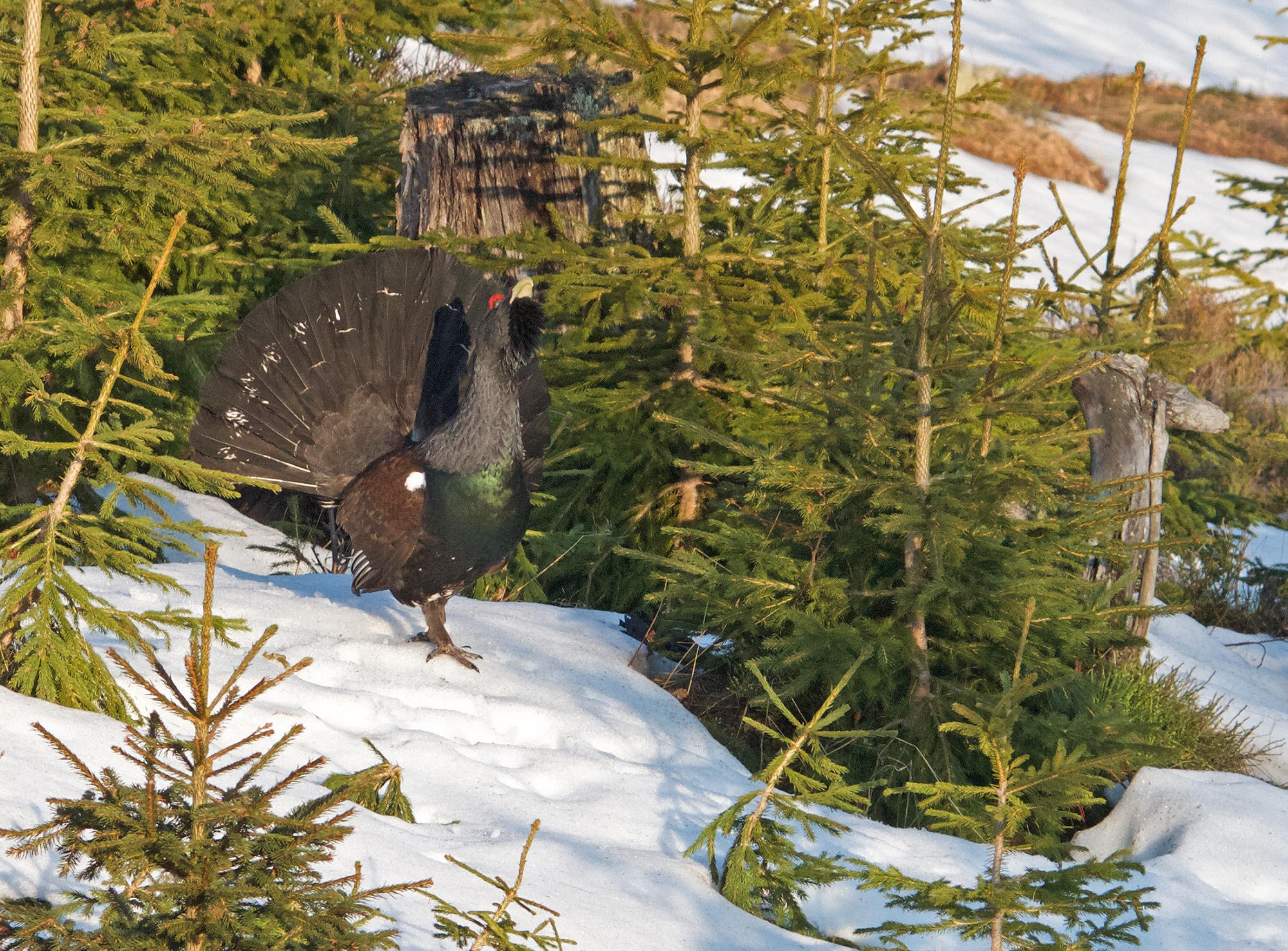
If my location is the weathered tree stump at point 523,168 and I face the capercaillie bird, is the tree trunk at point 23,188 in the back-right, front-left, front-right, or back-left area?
front-right

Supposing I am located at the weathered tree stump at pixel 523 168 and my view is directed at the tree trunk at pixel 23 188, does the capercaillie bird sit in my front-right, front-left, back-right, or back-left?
front-left

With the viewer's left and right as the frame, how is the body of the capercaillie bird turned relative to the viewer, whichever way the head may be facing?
facing the viewer and to the right of the viewer

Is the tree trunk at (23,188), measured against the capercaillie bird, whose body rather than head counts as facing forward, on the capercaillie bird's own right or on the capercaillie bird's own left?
on the capercaillie bird's own right

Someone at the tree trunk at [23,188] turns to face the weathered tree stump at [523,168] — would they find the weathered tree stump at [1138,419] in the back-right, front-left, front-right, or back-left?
front-right

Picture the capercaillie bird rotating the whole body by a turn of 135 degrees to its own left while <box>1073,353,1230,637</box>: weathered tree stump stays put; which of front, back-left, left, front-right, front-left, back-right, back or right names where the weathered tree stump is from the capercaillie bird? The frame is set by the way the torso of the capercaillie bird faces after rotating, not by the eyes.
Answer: right

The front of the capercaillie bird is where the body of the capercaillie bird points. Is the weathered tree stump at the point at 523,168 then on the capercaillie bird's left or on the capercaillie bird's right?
on the capercaillie bird's left
